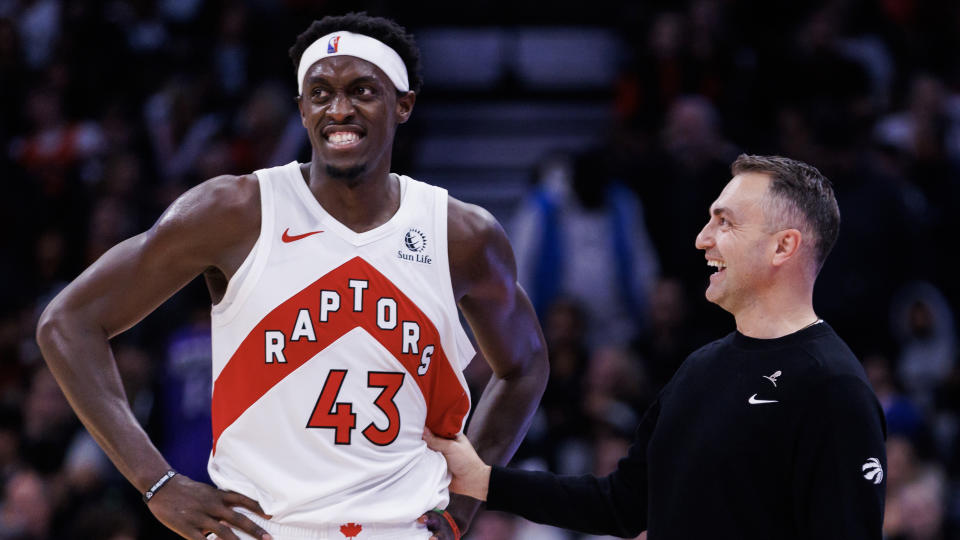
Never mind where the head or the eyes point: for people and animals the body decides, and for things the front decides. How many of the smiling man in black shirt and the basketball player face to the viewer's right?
0

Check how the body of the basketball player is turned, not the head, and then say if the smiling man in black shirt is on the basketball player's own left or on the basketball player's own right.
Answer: on the basketball player's own left

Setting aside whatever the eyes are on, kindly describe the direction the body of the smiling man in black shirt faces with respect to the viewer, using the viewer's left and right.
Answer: facing the viewer and to the left of the viewer

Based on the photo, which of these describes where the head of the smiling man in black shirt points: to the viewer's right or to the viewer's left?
to the viewer's left

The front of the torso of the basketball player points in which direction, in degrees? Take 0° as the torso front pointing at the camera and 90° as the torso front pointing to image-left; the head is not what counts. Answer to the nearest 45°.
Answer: approximately 0°

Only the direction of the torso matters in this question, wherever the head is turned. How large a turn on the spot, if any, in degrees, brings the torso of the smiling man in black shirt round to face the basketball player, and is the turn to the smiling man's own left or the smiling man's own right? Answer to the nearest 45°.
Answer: approximately 45° to the smiling man's own right
